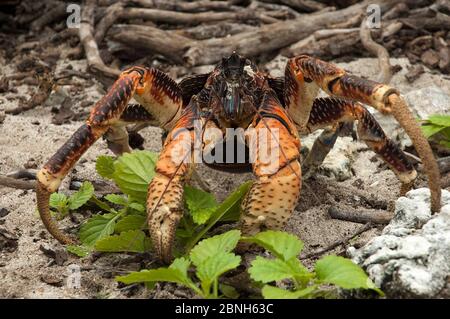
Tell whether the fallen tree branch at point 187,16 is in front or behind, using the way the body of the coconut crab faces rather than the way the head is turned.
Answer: behind

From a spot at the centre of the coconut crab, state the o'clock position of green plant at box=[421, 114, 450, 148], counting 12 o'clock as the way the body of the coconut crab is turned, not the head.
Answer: The green plant is roughly at 8 o'clock from the coconut crab.

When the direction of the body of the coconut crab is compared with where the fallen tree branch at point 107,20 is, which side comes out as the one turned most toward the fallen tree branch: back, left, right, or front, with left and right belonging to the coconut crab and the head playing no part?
back

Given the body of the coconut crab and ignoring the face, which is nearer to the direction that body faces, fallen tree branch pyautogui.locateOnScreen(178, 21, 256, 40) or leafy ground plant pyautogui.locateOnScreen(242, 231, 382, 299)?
the leafy ground plant

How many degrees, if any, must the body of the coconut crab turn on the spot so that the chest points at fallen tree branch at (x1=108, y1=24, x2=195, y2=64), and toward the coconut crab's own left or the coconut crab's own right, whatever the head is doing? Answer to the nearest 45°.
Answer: approximately 180°

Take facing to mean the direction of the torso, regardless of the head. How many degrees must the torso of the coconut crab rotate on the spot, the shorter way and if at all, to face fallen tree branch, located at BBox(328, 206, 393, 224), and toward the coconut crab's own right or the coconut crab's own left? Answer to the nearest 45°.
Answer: approximately 90° to the coconut crab's own left

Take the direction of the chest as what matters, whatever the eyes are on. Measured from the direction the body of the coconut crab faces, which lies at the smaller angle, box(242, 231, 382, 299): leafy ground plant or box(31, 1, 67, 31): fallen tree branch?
the leafy ground plant

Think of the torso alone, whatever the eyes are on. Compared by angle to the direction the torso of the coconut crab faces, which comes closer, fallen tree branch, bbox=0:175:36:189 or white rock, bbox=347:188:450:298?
the white rock

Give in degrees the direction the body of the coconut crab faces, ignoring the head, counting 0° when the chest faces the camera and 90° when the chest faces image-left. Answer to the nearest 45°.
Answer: approximately 0°

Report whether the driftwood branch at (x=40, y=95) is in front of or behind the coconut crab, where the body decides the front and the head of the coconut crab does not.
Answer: behind

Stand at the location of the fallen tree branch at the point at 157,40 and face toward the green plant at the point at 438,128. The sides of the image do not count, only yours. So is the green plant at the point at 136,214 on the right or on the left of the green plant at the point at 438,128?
right

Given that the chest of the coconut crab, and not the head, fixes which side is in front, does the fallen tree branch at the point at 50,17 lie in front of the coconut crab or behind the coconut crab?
behind

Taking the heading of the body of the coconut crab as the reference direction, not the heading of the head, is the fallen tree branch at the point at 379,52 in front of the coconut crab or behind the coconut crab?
behind

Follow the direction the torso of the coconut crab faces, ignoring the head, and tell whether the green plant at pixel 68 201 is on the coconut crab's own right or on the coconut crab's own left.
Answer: on the coconut crab's own right
